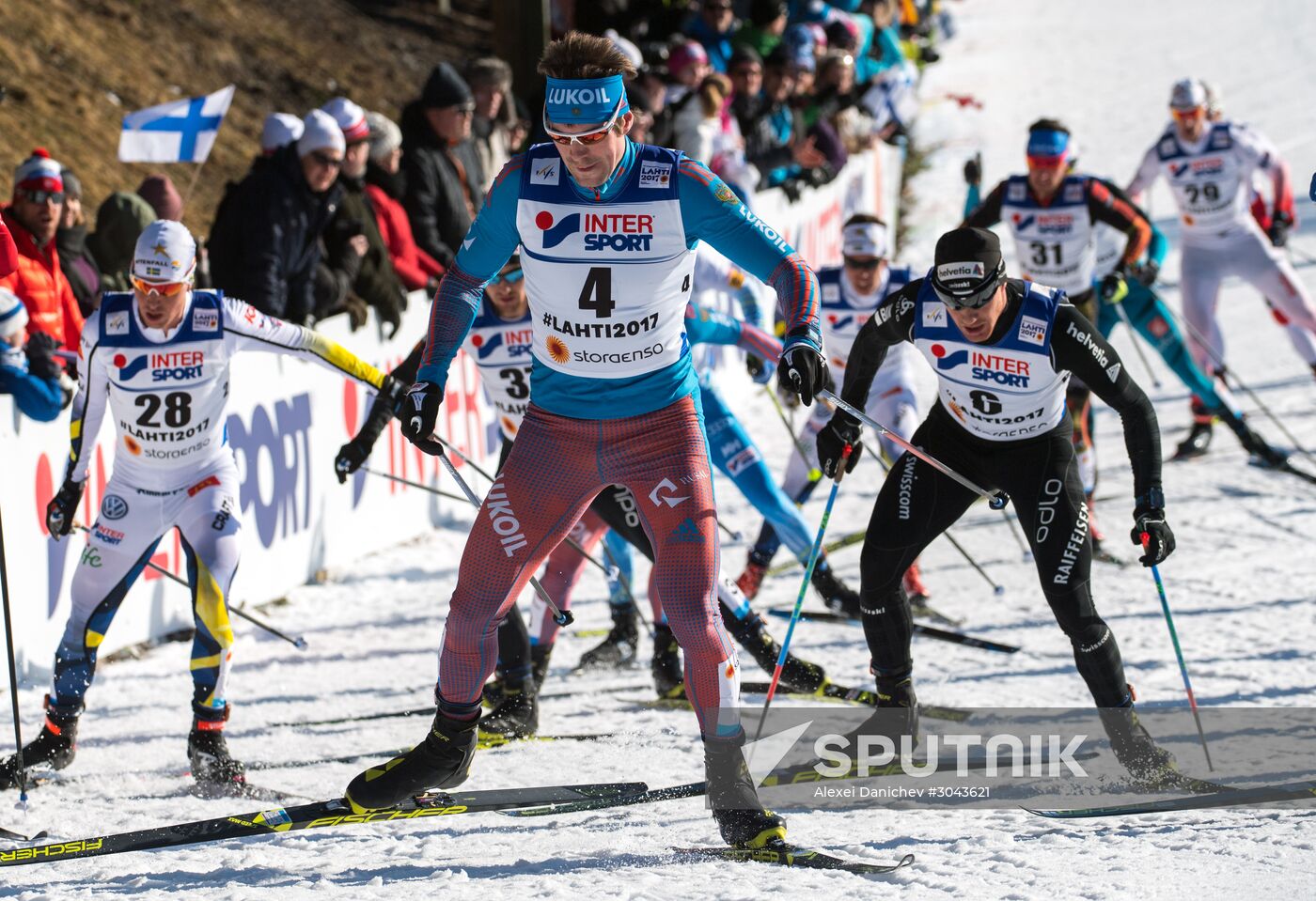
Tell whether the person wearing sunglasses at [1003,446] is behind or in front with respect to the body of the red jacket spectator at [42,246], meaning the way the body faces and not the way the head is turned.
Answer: in front

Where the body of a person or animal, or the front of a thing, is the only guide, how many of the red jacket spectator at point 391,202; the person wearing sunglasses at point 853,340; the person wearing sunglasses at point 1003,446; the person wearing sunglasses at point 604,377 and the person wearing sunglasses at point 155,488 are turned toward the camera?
4

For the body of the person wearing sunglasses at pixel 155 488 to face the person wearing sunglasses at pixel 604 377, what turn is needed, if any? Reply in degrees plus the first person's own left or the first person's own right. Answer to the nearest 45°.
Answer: approximately 45° to the first person's own left

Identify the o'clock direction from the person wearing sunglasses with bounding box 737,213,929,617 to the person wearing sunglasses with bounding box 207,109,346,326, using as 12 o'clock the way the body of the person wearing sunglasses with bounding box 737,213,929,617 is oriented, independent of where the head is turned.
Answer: the person wearing sunglasses with bounding box 207,109,346,326 is roughly at 3 o'clock from the person wearing sunglasses with bounding box 737,213,929,617.

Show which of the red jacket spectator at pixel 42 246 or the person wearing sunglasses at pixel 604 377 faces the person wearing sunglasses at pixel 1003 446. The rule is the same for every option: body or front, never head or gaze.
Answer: the red jacket spectator

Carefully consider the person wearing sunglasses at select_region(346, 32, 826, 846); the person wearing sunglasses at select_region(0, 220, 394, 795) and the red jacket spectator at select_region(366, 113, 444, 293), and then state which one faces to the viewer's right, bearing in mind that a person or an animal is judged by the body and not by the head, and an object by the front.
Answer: the red jacket spectator

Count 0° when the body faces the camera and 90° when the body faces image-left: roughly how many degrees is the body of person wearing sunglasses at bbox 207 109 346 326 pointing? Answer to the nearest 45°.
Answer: approximately 315°

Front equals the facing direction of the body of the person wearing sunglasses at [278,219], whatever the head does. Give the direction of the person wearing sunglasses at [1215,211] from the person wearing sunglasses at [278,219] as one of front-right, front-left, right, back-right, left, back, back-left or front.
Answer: front-left

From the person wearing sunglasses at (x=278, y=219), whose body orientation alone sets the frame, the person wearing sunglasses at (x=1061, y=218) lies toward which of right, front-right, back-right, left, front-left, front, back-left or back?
front-left

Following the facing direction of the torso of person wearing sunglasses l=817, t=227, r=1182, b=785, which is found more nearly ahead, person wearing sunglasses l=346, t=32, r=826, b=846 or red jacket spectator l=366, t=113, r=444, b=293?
the person wearing sunglasses

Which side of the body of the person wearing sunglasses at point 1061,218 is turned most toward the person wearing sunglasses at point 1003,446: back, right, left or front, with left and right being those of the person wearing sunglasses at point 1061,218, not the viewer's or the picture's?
front

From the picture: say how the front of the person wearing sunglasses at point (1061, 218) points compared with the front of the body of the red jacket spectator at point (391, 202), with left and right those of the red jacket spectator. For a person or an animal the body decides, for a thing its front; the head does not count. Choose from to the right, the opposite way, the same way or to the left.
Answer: to the right
